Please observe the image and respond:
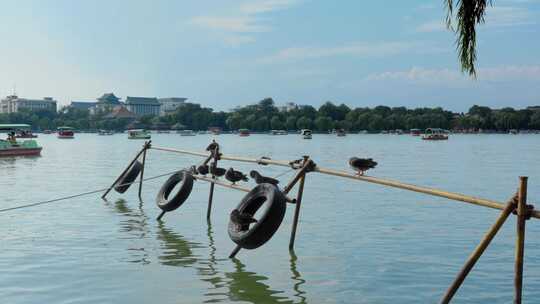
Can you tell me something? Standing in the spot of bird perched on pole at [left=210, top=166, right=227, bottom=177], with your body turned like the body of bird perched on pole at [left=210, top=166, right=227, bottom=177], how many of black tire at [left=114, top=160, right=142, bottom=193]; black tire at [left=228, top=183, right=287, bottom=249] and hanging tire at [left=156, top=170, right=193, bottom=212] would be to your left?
1

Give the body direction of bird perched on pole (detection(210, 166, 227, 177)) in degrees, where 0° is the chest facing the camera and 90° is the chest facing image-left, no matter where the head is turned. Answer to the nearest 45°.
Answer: approximately 90°

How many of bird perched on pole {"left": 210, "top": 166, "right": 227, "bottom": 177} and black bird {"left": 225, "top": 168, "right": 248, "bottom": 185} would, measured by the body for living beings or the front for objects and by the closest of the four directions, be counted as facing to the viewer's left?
2

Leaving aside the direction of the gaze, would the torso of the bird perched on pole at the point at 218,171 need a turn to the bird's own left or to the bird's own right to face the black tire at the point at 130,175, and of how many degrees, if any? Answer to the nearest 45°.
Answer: approximately 45° to the bird's own right

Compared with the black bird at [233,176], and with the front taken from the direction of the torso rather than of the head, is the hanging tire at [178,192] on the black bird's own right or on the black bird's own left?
on the black bird's own right

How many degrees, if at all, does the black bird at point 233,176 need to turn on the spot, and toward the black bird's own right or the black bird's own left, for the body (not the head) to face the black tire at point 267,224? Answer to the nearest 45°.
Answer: approximately 90° to the black bird's own left

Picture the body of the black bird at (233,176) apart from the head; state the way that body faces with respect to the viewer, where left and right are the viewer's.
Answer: facing to the left of the viewer

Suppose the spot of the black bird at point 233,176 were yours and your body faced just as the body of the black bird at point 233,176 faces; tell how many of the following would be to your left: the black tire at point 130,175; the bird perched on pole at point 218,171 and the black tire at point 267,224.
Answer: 1
